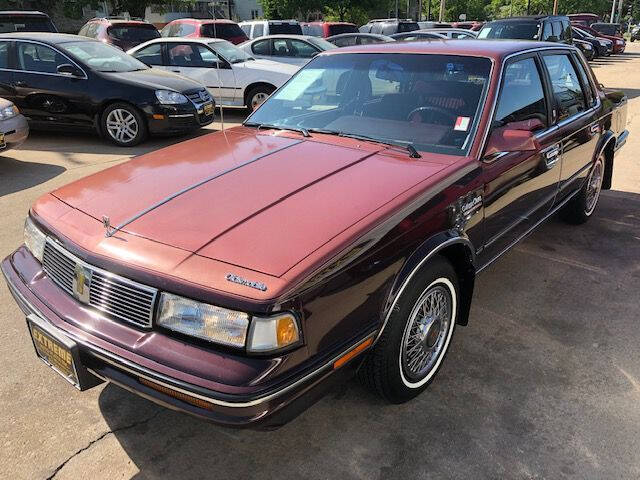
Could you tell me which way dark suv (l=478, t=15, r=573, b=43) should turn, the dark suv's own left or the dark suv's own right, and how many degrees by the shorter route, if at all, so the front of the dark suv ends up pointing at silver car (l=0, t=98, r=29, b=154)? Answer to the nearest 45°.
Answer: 0° — it already faces it

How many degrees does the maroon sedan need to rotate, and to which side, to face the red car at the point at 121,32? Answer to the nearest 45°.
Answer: approximately 135° to its right

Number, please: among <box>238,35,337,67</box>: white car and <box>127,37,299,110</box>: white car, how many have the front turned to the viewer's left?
0

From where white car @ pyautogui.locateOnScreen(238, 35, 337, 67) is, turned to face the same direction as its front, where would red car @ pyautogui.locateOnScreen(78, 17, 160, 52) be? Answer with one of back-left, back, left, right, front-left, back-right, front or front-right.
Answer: back

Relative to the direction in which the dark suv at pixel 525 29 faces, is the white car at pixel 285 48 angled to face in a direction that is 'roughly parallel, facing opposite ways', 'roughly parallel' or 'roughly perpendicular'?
roughly perpendicular

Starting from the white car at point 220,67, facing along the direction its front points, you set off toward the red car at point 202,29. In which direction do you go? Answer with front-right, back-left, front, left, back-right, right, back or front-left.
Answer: back-left

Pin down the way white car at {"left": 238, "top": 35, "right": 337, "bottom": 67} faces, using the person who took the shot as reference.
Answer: facing the viewer and to the right of the viewer

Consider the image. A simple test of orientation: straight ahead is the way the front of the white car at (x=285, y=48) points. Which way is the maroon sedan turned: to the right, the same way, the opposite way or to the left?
to the right

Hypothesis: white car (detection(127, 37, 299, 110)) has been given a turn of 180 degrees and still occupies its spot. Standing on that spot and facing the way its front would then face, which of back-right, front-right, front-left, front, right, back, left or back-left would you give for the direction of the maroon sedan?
back-left

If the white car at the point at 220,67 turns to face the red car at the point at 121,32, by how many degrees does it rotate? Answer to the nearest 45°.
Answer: approximately 180°

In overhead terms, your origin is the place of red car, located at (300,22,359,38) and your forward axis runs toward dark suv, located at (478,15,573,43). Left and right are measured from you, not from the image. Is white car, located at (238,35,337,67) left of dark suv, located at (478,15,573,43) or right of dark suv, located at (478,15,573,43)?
right

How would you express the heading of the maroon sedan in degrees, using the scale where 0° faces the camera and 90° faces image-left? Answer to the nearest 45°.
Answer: approximately 45°

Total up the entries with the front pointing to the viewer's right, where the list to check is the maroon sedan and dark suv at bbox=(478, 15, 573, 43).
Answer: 0
